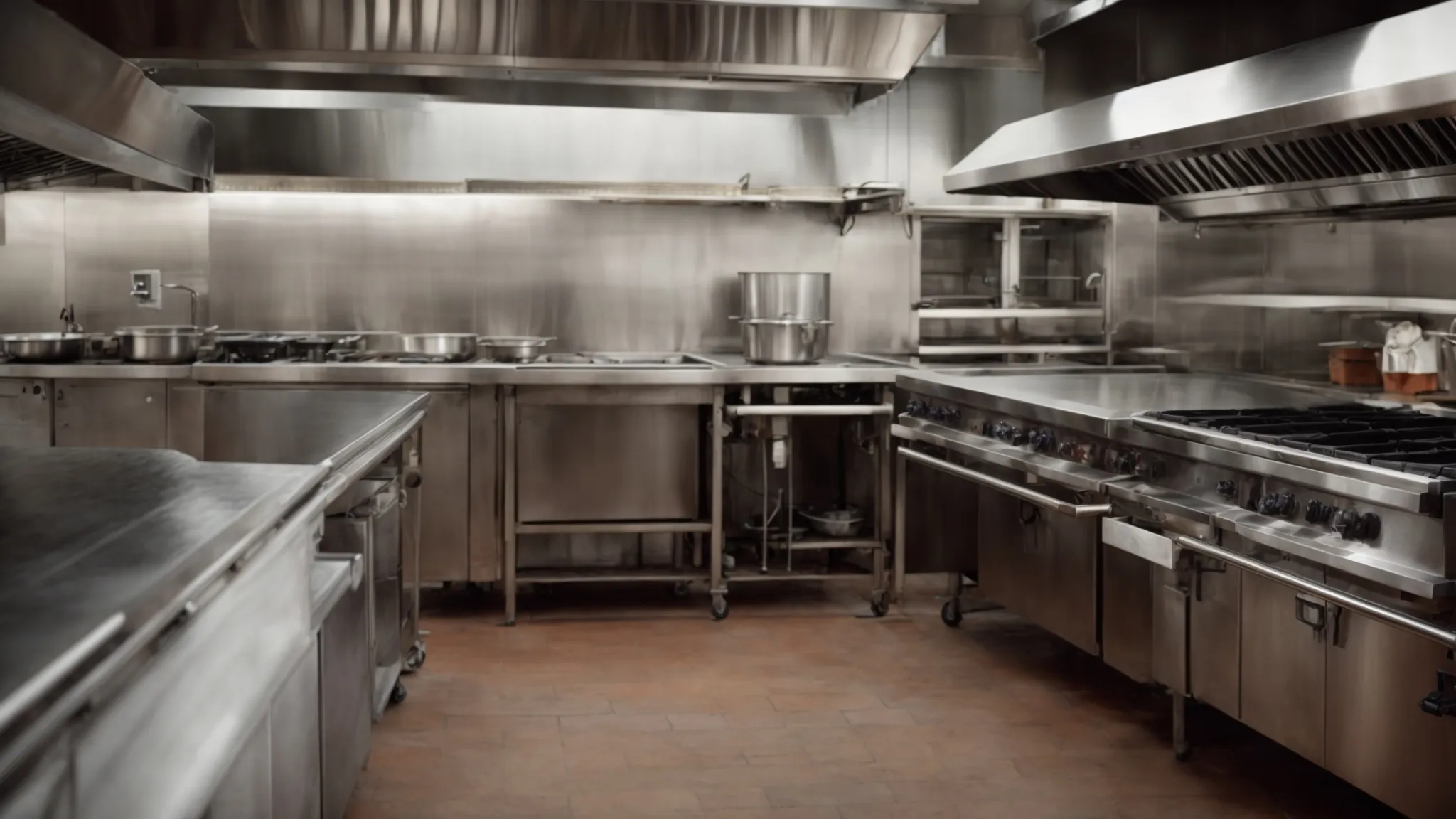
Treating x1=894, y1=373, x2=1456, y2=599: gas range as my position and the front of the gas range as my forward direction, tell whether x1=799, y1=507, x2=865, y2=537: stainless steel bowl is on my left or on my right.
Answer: on my right

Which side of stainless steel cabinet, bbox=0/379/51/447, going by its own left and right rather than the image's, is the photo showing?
front

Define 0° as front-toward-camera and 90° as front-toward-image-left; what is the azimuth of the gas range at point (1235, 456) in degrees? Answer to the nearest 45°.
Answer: approximately 45°

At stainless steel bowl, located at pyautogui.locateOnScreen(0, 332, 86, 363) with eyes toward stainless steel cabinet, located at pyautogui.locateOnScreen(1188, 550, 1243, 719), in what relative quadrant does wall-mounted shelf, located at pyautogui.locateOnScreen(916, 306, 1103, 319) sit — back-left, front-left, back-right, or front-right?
front-left

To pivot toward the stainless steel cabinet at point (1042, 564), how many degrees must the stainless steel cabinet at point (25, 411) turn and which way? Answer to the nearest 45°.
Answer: approximately 45° to its left

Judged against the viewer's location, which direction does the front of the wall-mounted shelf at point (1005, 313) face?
facing the viewer

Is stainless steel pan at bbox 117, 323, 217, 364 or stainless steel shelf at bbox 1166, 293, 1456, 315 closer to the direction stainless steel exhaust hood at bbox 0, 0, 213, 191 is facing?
the stainless steel shelf

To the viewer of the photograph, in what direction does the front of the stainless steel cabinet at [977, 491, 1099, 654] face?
facing the viewer and to the left of the viewer

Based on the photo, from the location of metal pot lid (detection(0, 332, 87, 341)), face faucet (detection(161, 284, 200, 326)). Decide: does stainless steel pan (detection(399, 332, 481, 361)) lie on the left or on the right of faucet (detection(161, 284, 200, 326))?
right
